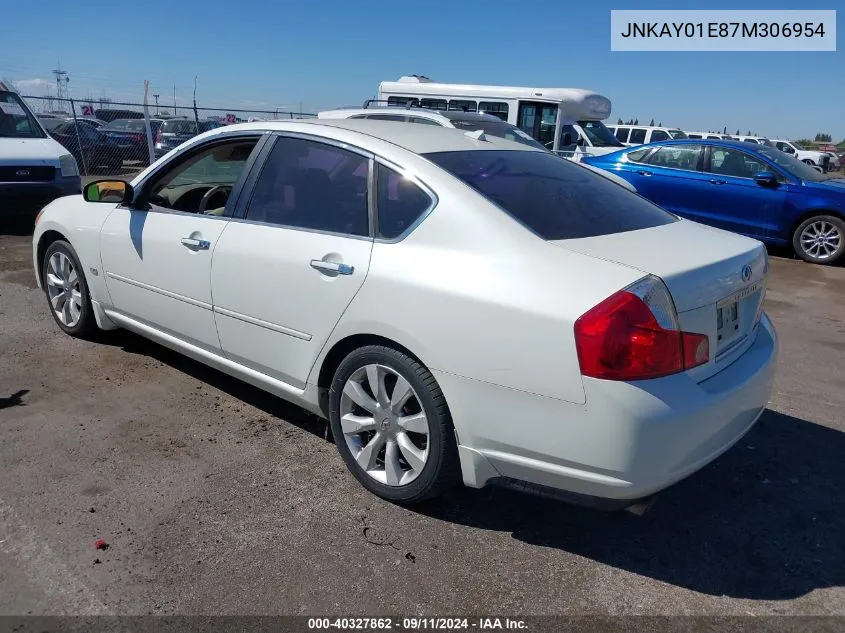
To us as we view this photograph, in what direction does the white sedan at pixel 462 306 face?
facing away from the viewer and to the left of the viewer

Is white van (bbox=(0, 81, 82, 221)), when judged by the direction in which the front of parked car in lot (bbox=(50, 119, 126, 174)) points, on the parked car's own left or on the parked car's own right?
on the parked car's own right

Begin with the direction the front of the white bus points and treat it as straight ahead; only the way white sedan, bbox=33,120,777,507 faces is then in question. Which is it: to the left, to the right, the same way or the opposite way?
the opposite way

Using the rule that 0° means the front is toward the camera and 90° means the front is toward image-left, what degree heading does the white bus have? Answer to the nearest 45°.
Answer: approximately 315°

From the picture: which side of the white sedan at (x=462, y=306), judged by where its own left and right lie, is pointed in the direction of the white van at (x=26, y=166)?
front

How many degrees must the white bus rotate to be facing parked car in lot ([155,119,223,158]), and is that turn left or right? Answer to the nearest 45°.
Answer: approximately 135° to its right

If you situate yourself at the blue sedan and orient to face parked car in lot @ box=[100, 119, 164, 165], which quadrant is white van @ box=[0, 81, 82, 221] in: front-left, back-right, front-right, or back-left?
front-left

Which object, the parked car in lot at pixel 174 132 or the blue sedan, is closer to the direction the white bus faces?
the blue sedan
